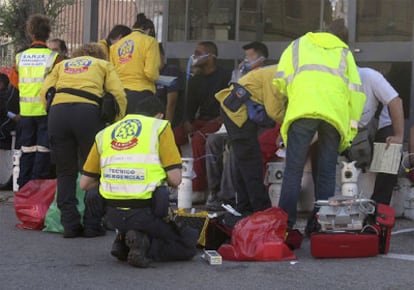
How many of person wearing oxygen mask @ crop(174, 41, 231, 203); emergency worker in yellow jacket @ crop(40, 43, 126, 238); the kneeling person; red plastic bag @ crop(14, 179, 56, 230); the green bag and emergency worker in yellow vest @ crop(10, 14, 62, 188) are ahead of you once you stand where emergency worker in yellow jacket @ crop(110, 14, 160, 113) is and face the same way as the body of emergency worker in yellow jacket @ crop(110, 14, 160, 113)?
1

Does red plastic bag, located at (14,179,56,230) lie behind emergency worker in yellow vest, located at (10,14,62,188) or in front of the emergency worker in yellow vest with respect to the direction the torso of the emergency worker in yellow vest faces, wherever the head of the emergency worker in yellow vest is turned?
behind

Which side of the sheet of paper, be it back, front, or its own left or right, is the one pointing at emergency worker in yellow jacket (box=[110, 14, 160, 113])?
right

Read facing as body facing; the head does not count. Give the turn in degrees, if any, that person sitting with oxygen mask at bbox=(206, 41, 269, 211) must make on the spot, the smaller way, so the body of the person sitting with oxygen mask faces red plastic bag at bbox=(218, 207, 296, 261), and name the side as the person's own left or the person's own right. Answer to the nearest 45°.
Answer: approximately 45° to the person's own left

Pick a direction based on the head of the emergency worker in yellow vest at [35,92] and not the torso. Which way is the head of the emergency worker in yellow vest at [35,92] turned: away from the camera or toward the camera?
away from the camera

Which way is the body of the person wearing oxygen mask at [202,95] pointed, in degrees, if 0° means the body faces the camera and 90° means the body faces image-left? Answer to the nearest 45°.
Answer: approximately 45°

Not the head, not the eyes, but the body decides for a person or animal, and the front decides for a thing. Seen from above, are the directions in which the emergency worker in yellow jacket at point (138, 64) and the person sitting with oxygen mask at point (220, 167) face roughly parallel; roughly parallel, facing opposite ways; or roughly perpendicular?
roughly parallel, facing opposite ways

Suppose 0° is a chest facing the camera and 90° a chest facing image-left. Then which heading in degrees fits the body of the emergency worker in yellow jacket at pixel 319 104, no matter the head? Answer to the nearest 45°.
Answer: approximately 180°

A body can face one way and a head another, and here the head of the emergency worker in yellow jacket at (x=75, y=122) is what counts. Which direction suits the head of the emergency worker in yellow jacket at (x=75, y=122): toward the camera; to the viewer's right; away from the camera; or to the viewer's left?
away from the camera

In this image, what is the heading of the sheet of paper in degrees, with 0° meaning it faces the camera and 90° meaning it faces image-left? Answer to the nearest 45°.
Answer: approximately 0°

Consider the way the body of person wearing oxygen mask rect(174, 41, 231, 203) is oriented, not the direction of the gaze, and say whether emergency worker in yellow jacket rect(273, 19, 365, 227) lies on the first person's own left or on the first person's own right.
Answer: on the first person's own left

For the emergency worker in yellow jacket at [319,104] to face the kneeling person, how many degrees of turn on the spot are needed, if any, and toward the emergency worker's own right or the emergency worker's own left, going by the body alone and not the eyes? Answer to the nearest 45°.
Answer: approximately 135° to the emergency worker's own left

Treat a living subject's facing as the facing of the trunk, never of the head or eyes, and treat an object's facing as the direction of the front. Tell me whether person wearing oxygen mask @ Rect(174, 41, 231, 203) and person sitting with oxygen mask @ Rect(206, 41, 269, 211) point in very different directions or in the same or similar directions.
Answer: same or similar directions

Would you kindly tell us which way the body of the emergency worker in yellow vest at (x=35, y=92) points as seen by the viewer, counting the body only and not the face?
away from the camera

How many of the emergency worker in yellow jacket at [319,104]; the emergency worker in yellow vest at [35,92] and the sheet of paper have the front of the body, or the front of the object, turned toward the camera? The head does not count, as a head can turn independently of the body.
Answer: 1

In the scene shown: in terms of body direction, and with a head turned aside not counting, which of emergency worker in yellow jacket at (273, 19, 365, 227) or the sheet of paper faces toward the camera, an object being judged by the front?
the sheet of paper
